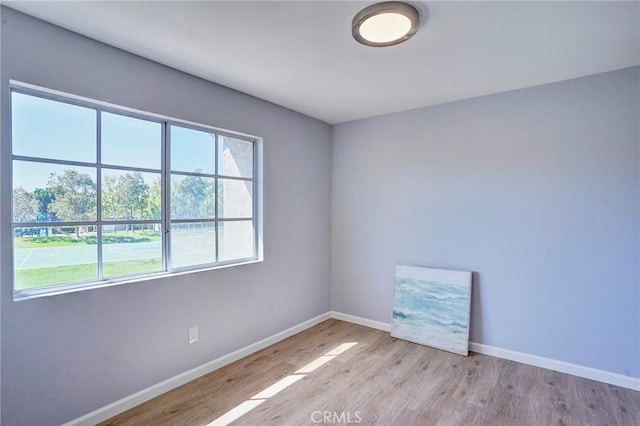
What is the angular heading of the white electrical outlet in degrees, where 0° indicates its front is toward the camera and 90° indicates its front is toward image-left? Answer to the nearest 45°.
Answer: approximately 315°

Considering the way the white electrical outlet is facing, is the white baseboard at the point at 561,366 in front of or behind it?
in front

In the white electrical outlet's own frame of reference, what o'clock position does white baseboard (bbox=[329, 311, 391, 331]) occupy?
The white baseboard is roughly at 10 o'clock from the white electrical outlet.

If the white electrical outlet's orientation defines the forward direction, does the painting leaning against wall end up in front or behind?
in front
